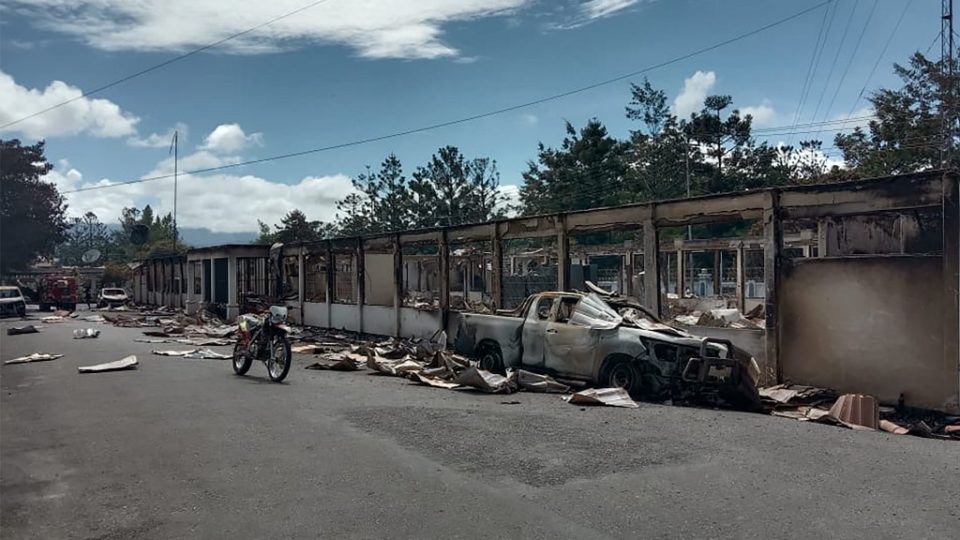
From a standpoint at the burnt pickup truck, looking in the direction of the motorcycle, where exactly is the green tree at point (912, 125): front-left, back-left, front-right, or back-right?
back-right

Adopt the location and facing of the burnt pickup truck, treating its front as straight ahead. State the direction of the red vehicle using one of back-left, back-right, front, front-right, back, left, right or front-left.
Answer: back

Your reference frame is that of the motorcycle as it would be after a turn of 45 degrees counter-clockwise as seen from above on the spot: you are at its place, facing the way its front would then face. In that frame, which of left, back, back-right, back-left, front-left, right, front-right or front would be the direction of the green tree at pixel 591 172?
front-left

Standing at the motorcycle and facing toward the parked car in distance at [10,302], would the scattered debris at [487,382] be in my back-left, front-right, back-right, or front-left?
back-right

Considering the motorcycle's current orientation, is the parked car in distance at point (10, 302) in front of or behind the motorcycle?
behind
